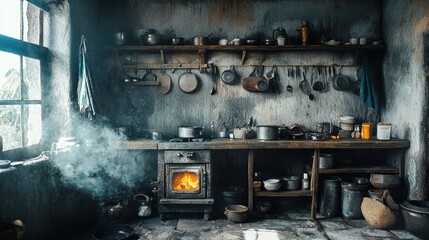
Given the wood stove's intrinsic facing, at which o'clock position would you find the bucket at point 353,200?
The bucket is roughly at 9 o'clock from the wood stove.

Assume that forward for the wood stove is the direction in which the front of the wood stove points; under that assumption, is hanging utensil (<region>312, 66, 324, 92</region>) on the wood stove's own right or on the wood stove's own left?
on the wood stove's own left

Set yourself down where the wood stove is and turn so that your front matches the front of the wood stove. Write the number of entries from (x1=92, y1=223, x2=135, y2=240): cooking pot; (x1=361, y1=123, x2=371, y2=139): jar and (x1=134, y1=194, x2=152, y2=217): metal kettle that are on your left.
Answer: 1

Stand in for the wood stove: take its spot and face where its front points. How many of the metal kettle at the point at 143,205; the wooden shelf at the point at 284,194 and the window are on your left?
1

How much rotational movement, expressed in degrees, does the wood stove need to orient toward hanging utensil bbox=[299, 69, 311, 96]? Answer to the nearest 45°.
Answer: approximately 90° to its left

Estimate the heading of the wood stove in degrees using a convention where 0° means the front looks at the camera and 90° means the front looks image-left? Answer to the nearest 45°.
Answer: approximately 0°

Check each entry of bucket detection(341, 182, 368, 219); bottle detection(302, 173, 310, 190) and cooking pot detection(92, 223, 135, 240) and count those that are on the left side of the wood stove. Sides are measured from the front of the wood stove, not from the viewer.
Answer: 2

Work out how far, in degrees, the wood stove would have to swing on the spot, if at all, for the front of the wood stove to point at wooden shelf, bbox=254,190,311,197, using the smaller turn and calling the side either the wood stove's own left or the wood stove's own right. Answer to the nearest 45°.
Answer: approximately 90° to the wood stove's own left

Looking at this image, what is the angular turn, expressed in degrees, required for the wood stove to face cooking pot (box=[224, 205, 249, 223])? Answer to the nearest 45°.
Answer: approximately 90° to its left

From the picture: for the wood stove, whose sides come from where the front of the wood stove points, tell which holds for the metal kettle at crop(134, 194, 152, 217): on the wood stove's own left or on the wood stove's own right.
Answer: on the wood stove's own right

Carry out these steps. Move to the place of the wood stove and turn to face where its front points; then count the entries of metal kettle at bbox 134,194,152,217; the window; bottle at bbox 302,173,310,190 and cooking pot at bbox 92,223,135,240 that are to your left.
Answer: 1

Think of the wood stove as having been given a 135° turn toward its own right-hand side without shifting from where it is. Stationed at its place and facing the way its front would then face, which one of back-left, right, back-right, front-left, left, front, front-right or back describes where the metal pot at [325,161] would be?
back-right
